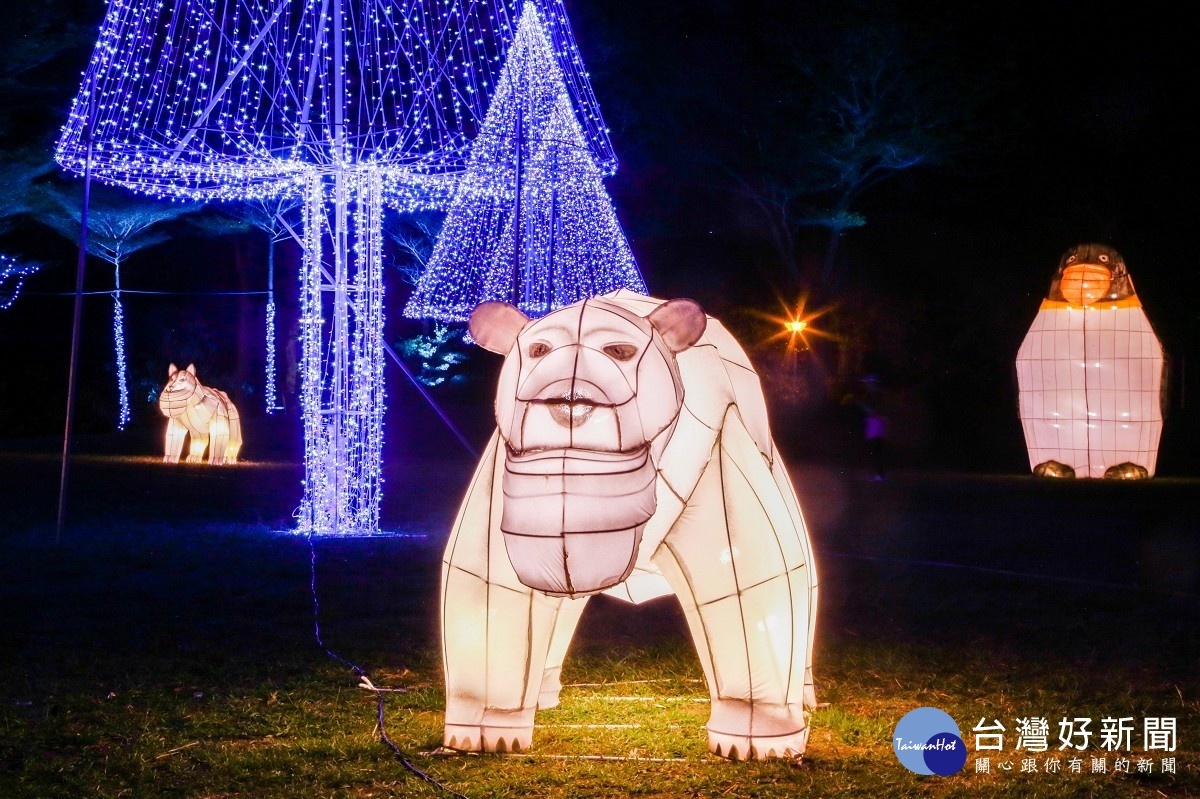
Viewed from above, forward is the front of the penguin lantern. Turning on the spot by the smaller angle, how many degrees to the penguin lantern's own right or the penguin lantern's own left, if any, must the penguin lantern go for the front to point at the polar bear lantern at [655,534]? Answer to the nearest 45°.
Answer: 0° — it already faces it

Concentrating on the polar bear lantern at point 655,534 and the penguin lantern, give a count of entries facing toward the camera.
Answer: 2

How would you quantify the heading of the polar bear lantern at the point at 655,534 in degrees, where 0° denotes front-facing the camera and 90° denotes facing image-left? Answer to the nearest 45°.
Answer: approximately 0°

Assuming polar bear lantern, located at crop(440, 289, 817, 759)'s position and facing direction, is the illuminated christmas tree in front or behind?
behind

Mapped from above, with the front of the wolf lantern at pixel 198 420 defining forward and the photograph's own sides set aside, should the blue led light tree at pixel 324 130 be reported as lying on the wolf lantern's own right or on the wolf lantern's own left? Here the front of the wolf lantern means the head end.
on the wolf lantern's own left

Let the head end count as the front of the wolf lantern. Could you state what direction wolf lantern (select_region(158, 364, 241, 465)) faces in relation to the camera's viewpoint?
facing the viewer and to the left of the viewer
